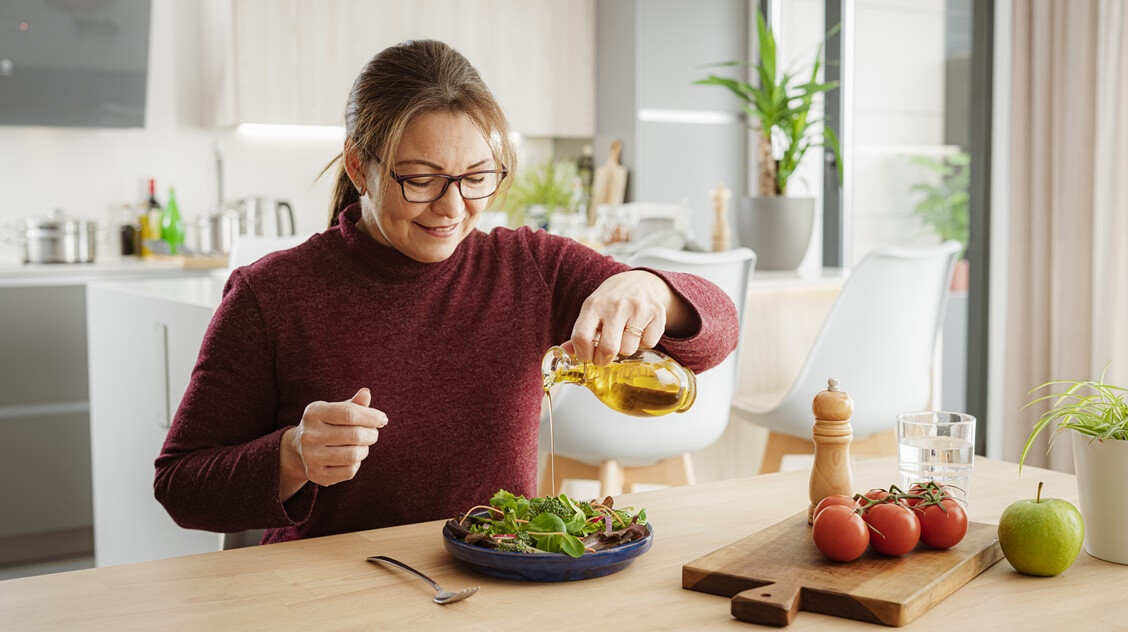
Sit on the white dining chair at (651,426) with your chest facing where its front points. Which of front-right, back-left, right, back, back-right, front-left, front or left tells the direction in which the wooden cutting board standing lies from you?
back-right

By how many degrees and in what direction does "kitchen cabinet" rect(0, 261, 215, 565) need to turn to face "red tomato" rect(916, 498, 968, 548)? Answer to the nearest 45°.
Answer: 0° — it already faces it

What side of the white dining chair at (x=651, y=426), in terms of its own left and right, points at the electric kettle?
right

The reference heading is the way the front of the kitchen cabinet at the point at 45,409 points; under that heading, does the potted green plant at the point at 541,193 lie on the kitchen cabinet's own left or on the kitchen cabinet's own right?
on the kitchen cabinet's own left

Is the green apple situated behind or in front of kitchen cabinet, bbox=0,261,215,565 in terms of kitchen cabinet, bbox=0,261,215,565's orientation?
in front

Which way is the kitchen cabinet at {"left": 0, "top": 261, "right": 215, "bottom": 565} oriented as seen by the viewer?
toward the camera

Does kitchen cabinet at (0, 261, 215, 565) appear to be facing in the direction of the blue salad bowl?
yes

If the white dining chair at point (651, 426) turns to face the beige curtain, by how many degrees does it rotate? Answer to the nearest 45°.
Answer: approximately 180°

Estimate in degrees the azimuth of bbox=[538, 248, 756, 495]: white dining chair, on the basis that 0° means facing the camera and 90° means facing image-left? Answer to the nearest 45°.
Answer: approximately 45°
